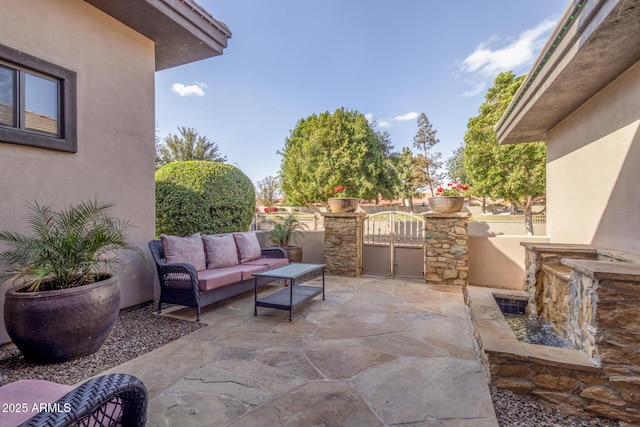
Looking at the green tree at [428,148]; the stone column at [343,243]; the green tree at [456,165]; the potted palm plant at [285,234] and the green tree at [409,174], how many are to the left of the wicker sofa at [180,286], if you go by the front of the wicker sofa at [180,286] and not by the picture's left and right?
5

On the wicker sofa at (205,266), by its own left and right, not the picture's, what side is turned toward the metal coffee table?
front

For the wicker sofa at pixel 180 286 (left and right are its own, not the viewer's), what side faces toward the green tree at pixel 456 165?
left

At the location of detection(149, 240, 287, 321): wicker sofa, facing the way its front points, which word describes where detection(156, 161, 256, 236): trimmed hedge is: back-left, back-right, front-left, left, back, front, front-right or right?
back-left

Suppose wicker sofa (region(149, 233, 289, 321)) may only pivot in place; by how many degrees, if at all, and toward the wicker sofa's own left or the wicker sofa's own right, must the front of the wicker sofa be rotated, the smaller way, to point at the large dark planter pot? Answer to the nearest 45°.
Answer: approximately 90° to the wicker sofa's own right

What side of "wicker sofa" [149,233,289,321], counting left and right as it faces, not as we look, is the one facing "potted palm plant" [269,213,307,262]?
left

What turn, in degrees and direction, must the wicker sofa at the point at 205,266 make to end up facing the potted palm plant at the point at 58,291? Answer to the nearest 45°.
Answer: approximately 90° to its right

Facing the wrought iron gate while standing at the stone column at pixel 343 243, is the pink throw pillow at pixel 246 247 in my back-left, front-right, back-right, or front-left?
back-right

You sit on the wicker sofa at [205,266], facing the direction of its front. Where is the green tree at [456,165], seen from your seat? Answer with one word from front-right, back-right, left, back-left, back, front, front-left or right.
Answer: left

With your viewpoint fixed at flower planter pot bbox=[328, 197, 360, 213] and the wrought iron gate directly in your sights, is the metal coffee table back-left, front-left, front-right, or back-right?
back-right

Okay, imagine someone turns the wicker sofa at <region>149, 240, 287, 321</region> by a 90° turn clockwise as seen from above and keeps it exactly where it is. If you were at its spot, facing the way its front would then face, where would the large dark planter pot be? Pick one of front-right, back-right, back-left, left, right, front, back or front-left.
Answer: front

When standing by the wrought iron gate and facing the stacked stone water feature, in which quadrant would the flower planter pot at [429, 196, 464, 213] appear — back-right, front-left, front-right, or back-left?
front-left

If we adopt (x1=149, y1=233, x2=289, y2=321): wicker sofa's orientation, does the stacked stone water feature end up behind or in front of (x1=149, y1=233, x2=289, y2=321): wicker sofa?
in front

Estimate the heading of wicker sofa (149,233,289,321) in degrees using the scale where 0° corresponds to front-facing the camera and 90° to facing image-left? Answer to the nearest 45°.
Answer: approximately 315°

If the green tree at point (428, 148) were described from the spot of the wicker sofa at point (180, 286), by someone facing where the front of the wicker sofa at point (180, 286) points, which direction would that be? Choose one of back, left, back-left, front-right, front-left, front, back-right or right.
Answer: left

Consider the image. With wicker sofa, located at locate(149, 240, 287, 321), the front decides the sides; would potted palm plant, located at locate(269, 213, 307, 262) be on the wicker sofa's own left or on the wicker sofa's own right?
on the wicker sofa's own left
